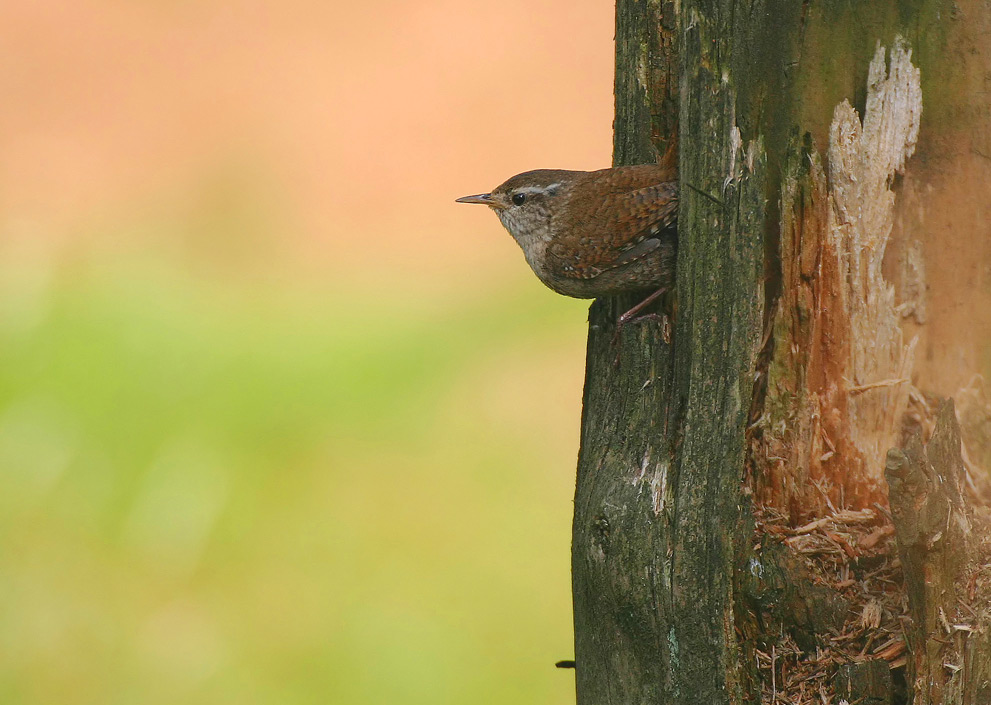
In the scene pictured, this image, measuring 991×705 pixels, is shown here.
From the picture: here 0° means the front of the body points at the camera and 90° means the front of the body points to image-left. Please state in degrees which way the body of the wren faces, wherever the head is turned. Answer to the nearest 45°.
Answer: approximately 90°
